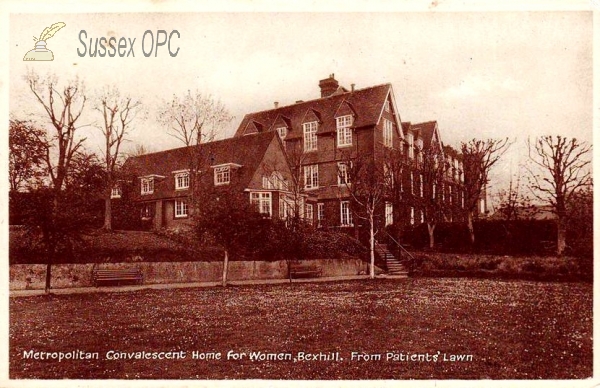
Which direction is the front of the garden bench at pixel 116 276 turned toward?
toward the camera

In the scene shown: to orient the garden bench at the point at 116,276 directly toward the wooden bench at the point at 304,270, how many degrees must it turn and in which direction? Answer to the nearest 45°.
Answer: approximately 90° to its left
